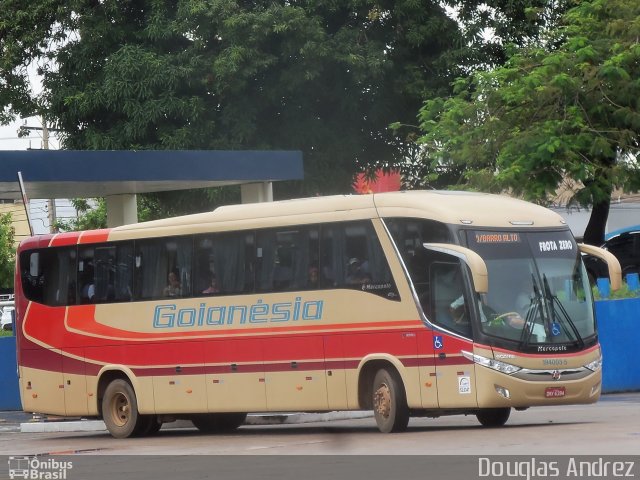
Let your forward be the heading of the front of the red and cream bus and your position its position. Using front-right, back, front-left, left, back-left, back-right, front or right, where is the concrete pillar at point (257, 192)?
back-left

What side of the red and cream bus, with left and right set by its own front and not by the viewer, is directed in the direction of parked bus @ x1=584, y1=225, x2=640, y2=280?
left

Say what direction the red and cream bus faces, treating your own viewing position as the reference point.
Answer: facing the viewer and to the right of the viewer

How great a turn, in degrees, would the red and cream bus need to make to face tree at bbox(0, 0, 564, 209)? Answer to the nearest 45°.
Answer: approximately 135° to its left
